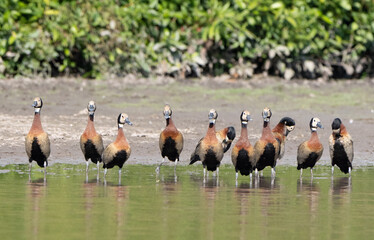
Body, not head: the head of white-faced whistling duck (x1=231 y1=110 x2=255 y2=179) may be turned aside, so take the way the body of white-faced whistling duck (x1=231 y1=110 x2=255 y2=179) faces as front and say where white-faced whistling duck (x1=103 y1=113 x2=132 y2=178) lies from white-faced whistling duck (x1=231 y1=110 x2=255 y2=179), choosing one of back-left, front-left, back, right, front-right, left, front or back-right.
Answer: right

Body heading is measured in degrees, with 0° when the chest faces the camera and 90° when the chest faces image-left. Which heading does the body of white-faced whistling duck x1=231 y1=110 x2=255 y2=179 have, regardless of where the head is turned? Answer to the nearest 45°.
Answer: approximately 0°

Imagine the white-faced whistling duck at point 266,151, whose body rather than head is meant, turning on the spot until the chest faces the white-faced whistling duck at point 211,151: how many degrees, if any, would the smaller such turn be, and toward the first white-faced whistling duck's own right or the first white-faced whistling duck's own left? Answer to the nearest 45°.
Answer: approximately 90° to the first white-faced whistling duck's own right

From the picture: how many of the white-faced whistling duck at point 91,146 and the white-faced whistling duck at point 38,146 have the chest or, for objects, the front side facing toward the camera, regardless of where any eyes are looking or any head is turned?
2

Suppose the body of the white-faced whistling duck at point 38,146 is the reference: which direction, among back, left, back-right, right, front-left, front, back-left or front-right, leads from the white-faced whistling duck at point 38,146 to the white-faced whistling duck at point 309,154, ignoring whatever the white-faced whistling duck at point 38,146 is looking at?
left

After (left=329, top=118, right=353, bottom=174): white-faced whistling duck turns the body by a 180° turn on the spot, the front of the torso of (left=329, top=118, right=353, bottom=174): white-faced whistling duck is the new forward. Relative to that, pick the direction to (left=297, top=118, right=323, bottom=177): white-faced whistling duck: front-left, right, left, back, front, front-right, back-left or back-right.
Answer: back-left

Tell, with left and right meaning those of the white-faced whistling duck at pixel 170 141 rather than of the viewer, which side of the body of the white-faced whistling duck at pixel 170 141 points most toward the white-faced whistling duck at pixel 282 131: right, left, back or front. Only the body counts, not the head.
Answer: left

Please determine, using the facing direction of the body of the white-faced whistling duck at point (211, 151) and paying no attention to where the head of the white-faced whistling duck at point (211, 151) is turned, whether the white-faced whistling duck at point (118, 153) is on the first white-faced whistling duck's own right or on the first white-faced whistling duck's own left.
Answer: on the first white-faced whistling duck's own right

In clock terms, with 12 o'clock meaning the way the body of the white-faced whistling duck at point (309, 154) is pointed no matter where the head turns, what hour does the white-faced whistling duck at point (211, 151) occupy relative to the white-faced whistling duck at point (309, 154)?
the white-faced whistling duck at point (211, 151) is roughly at 4 o'clock from the white-faced whistling duck at point (309, 154).

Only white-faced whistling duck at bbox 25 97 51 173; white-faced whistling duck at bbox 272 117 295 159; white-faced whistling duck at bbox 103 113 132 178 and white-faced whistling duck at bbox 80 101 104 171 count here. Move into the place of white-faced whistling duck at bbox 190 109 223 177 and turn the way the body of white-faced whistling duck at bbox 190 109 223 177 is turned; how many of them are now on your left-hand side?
1

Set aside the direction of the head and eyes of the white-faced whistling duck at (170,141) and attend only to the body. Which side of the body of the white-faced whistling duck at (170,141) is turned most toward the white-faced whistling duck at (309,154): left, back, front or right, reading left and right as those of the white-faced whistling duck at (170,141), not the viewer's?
left

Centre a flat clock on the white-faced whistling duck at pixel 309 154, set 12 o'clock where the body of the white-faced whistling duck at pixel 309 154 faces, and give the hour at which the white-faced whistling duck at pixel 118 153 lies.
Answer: the white-faced whistling duck at pixel 118 153 is roughly at 4 o'clock from the white-faced whistling duck at pixel 309 154.
